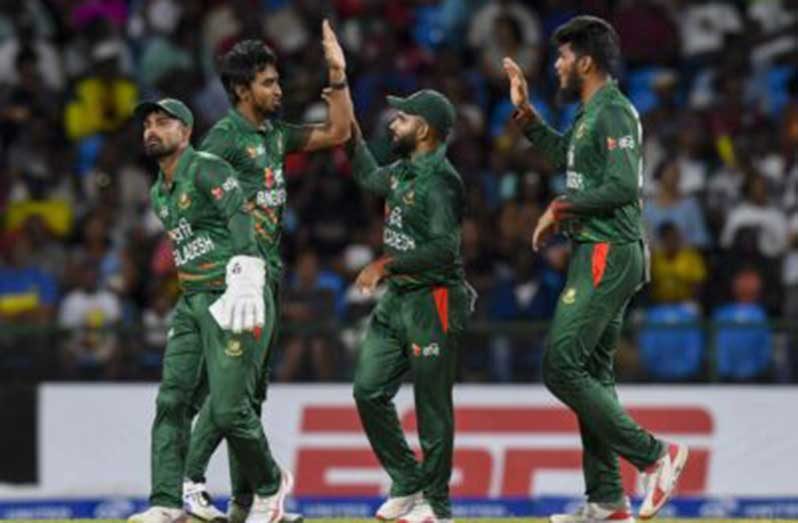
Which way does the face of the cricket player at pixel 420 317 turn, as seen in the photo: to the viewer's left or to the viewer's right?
to the viewer's left

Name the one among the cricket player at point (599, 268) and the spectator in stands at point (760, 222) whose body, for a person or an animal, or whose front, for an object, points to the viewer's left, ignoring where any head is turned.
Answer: the cricket player

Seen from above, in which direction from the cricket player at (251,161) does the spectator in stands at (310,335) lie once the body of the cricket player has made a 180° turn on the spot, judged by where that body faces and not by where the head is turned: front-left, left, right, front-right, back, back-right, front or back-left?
front-right

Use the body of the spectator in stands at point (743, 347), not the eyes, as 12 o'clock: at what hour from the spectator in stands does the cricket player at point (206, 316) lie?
The cricket player is roughly at 1 o'clock from the spectator in stands.

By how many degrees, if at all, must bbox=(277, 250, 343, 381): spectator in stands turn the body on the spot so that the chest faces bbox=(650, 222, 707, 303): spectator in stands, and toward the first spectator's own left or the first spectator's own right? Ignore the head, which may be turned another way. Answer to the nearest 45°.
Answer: approximately 90° to the first spectator's own left

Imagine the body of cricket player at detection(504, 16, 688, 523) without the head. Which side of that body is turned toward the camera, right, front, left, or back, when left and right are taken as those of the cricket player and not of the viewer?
left

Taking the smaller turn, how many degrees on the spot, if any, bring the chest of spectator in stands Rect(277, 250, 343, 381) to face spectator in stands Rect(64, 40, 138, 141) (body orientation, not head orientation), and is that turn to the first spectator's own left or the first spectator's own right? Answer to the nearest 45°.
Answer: approximately 135° to the first spectator's own right
